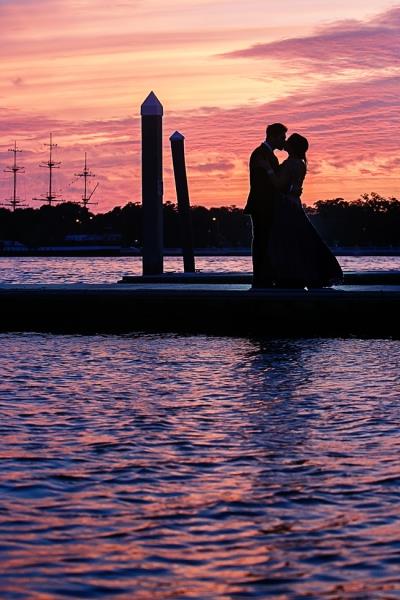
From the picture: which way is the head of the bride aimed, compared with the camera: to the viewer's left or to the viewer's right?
to the viewer's left

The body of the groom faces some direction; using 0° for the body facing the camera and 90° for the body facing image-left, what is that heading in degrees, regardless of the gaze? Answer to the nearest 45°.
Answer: approximately 270°

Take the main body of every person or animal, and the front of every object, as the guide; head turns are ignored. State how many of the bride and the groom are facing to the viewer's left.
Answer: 1

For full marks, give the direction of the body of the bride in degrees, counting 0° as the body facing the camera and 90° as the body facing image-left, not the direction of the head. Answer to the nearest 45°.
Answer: approximately 90°

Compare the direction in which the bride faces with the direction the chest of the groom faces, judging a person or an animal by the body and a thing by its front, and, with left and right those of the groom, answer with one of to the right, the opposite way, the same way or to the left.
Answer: the opposite way

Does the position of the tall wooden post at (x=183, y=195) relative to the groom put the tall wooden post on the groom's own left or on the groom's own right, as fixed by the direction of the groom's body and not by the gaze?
on the groom's own left

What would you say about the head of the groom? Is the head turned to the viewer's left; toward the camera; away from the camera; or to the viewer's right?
to the viewer's right
